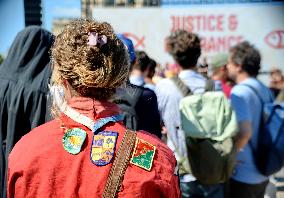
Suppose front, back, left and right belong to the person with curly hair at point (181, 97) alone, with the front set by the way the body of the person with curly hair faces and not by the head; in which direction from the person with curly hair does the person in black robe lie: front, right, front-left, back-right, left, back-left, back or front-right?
left

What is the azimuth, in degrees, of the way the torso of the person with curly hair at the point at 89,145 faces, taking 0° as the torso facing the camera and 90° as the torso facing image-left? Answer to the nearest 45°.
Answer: approximately 180°

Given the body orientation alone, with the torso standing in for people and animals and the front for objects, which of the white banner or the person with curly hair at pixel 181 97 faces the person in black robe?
the white banner

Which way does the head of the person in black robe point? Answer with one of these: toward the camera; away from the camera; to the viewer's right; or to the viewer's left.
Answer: away from the camera

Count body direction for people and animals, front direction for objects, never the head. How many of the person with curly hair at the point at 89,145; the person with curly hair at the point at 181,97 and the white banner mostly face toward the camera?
1

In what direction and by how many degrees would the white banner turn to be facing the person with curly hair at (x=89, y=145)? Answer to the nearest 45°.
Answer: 0° — it already faces them

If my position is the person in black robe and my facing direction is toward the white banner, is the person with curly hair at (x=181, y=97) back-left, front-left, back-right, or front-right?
front-right

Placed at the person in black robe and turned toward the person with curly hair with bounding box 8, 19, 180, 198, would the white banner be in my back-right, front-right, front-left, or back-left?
back-left

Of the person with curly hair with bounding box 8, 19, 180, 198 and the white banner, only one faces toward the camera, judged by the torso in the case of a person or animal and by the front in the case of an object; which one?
the white banner

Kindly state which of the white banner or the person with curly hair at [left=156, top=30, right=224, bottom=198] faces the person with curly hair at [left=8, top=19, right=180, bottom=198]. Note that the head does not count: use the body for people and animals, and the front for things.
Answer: the white banner

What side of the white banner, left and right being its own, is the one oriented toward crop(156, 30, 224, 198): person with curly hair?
front

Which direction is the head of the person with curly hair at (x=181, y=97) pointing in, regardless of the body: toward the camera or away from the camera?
away from the camera

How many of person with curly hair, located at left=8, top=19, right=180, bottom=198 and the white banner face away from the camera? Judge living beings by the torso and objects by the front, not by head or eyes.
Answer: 1

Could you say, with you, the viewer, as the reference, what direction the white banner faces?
facing the viewer

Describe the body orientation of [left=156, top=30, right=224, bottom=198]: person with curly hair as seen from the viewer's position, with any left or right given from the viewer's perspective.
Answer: facing away from the viewer and to the left of the viewer

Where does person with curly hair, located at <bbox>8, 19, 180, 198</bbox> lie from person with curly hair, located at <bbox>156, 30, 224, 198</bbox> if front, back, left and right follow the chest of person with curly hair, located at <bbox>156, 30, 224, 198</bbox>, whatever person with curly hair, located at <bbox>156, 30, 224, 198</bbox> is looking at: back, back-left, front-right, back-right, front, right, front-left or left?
back-left

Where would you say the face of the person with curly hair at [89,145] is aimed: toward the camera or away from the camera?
away from the camera
